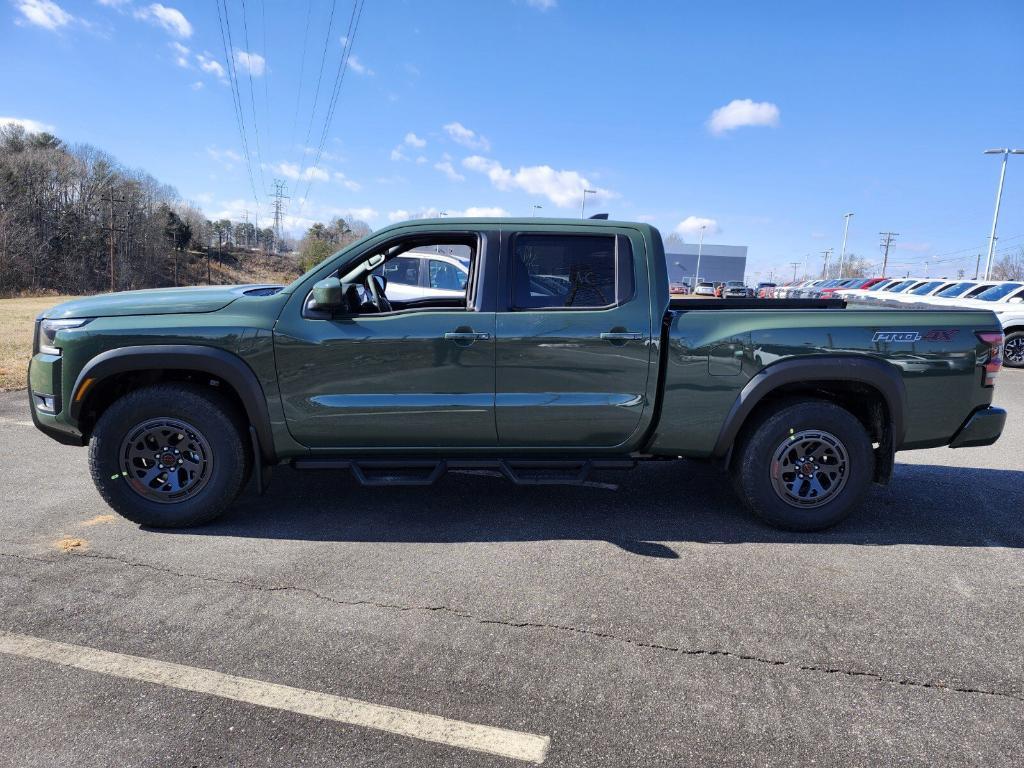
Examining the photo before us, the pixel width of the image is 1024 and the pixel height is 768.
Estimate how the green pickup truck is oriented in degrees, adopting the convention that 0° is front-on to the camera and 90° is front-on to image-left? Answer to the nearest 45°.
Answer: approximately 90°
